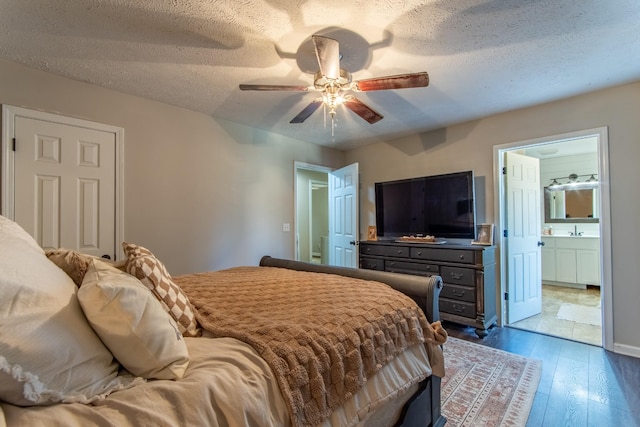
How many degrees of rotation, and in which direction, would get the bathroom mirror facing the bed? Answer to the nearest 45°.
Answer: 0° — it already faces it

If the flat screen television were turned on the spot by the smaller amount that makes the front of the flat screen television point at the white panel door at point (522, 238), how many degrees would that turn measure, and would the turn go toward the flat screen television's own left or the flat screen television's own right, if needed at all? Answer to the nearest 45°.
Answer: approximately 135° to the flat screen television's own left

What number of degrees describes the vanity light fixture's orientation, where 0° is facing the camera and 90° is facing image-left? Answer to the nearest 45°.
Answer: approximately 0°

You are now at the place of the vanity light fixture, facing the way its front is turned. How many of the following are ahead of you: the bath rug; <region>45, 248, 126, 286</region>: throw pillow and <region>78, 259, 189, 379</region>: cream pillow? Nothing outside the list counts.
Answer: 3

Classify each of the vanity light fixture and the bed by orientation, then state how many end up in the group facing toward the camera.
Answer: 1

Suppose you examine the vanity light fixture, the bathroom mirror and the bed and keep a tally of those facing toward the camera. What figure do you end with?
2

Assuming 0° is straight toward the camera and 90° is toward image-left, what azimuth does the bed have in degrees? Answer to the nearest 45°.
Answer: approximately 225°

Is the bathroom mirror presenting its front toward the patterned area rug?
yes

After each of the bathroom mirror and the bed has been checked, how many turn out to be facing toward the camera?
1

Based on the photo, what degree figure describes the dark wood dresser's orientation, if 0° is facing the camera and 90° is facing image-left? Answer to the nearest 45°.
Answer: approximately 45°

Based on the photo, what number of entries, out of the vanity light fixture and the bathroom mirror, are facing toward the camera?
2

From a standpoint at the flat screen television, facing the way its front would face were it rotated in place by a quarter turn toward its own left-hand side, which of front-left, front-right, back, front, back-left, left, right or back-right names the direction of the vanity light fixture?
left
